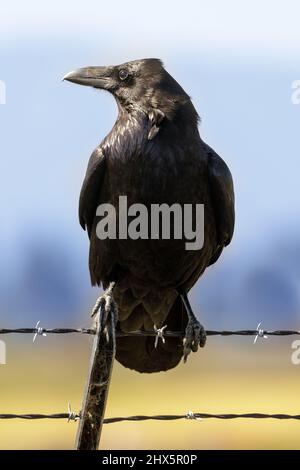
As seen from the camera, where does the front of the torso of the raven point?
toward the camera
